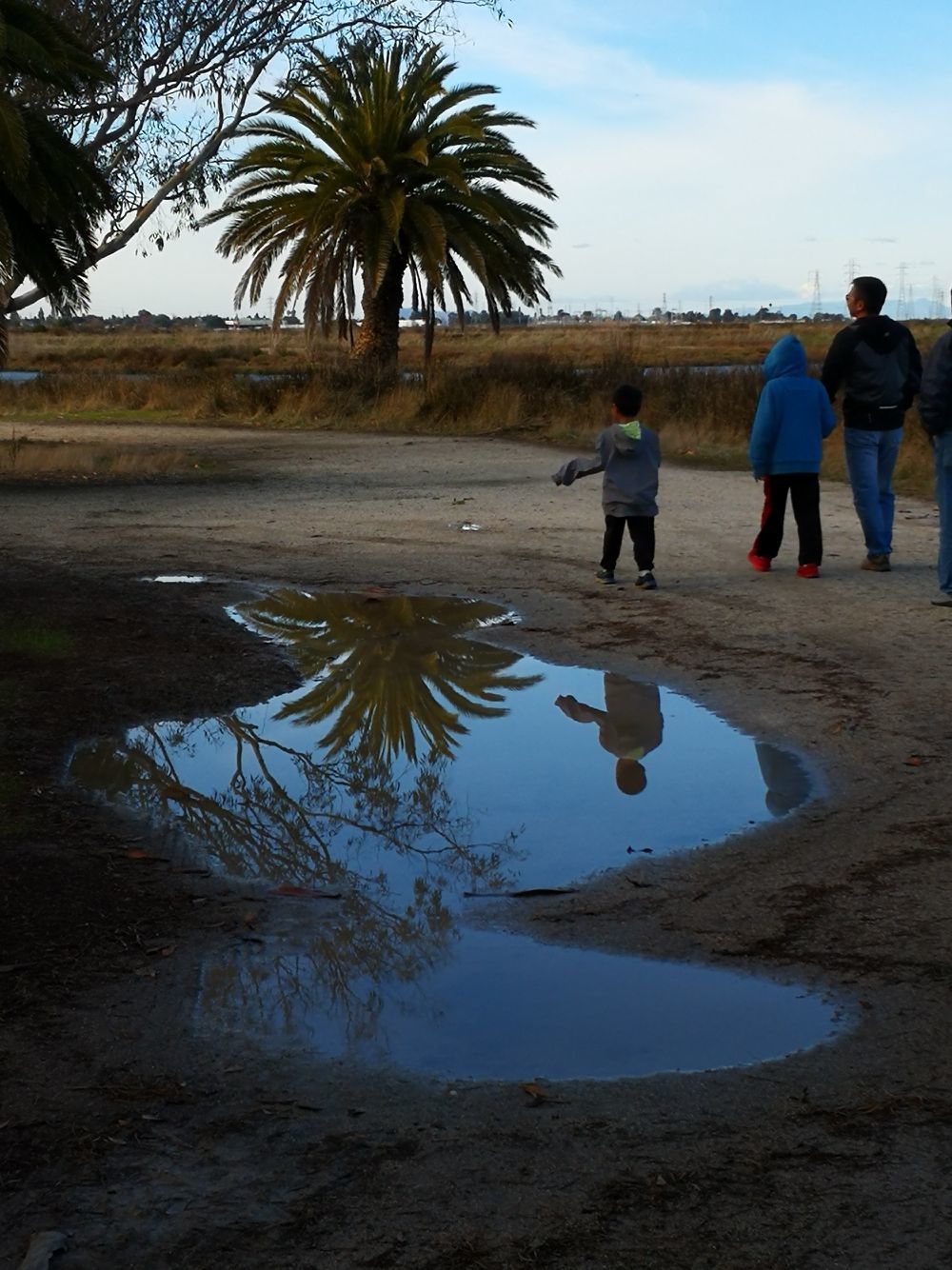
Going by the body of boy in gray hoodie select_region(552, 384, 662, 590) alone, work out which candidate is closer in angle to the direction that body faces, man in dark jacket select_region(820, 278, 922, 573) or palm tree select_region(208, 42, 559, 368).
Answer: the palm tree

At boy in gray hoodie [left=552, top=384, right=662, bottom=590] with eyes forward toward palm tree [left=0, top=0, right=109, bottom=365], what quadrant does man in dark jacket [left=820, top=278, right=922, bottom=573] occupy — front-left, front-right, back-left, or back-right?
back-right

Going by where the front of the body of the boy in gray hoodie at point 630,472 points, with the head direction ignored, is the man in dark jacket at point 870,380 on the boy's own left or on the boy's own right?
on the boy's own right

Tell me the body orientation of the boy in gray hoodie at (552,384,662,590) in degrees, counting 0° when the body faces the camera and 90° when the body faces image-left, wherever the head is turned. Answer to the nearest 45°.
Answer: approximately 180°

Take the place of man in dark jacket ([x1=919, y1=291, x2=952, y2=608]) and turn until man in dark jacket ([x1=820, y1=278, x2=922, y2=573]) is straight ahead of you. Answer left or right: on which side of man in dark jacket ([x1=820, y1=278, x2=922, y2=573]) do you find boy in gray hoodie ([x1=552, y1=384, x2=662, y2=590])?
left

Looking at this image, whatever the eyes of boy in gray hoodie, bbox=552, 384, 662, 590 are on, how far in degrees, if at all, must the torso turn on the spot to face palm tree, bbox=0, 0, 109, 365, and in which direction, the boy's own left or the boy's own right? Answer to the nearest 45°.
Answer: approximately 45° to the boy's own left
